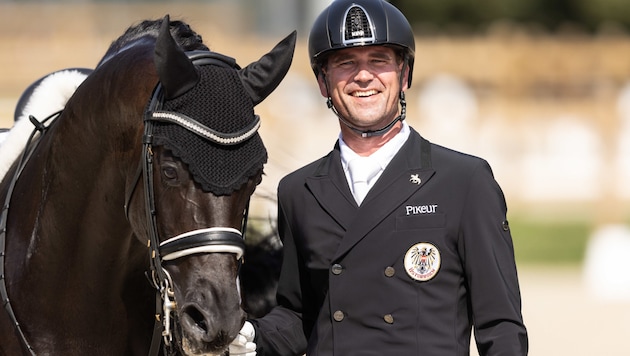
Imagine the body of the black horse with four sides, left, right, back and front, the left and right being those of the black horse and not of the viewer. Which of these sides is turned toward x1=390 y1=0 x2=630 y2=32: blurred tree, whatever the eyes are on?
left

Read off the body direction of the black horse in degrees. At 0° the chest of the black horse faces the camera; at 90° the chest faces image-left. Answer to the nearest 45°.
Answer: approximately 315°

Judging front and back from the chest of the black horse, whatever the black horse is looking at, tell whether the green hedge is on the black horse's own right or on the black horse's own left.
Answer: on the black horse's own left

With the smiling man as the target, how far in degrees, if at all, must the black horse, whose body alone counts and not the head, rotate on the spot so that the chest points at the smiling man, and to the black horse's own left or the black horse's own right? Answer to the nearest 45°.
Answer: approximately 45° to the black horse's own left

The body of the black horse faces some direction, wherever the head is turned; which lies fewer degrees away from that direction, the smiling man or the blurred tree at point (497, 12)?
the smiling man
